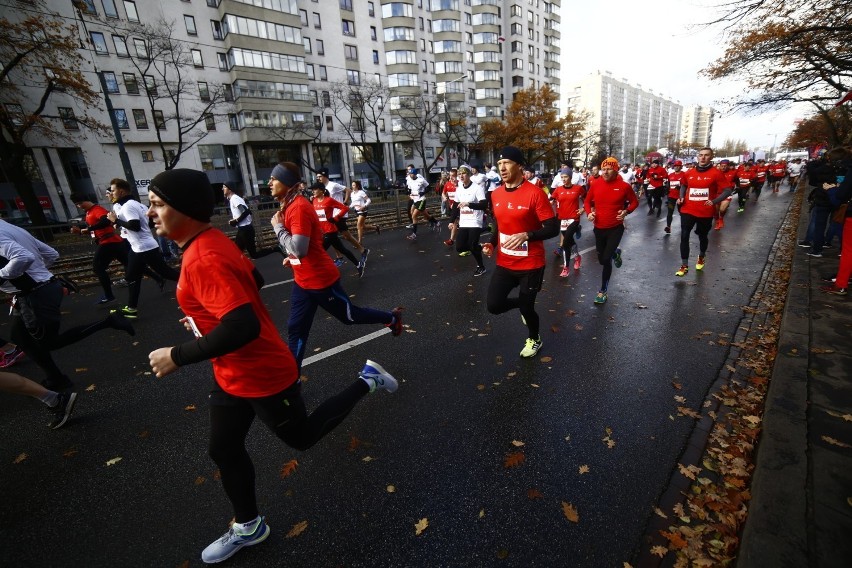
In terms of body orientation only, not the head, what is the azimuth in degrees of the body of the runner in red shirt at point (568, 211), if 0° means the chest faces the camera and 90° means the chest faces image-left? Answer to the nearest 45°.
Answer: approximately 0°

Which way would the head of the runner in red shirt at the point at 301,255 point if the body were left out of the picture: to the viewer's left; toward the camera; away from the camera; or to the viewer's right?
to the viewer's left

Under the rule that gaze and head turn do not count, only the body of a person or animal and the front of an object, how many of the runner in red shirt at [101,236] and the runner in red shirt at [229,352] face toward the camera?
0

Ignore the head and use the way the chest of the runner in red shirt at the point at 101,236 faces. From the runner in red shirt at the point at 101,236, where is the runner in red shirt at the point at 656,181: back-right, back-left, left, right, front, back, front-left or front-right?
back

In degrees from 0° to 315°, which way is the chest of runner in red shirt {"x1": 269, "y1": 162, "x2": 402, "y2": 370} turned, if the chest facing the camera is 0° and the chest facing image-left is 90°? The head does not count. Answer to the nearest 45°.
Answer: approximately 90°

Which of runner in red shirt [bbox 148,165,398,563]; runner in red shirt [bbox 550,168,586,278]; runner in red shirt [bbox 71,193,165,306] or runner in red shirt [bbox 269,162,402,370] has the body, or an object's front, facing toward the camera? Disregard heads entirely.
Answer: runner in red shirt [bbox 550,168,586,278]

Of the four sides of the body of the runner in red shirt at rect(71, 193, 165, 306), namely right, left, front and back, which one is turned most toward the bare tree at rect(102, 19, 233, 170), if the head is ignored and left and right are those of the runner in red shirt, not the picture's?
right

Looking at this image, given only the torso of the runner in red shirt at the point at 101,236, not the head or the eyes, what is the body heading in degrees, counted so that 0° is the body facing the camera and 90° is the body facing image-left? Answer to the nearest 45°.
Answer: approximately 90°

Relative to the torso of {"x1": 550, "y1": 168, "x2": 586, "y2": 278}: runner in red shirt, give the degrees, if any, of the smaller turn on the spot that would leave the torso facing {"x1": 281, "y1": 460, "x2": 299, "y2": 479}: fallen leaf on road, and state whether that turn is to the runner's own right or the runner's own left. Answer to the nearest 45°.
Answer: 0° — they already face it

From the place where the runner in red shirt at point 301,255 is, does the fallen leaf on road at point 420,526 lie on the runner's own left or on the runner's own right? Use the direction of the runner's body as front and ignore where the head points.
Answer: on the runner's own left

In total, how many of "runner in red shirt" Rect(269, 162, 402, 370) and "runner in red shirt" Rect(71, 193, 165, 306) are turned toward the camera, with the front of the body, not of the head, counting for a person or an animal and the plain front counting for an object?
0
